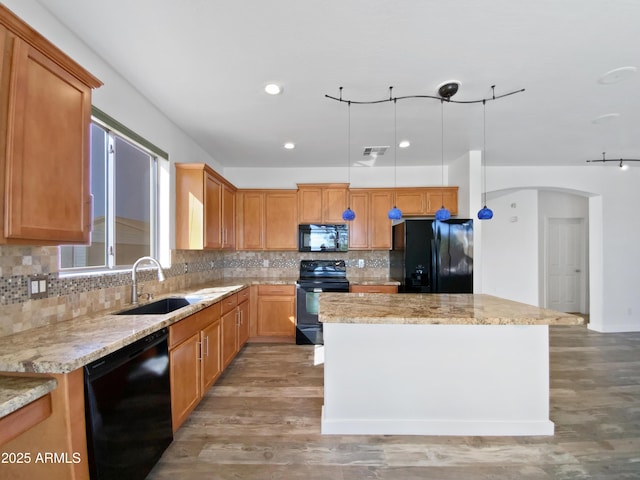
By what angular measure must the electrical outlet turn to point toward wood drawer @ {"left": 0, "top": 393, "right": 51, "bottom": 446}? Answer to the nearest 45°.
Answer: approximately 45° to its right

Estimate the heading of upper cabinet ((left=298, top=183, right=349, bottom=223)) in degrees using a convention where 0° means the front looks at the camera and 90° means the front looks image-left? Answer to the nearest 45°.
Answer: approximately 0°

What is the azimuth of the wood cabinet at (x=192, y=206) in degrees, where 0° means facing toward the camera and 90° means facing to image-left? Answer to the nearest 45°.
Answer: approximately 270°

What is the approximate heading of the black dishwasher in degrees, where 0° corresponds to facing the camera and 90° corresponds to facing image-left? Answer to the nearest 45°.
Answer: approximately 315°
